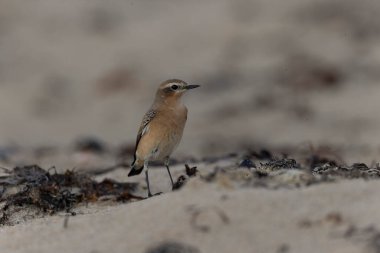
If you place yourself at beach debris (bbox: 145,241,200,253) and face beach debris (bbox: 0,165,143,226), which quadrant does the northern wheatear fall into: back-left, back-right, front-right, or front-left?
front-right

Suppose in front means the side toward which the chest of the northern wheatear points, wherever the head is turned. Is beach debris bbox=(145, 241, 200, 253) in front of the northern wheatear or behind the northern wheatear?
in front

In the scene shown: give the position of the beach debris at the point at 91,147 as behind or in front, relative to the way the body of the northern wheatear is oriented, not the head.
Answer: behind

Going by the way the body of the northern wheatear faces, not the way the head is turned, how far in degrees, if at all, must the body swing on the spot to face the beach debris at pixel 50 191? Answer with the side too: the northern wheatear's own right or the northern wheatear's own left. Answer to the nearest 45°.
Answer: approximately 135° to the northern wheatear's own right

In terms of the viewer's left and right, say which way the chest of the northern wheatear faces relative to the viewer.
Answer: facing the viewer and to the right of the viewer
